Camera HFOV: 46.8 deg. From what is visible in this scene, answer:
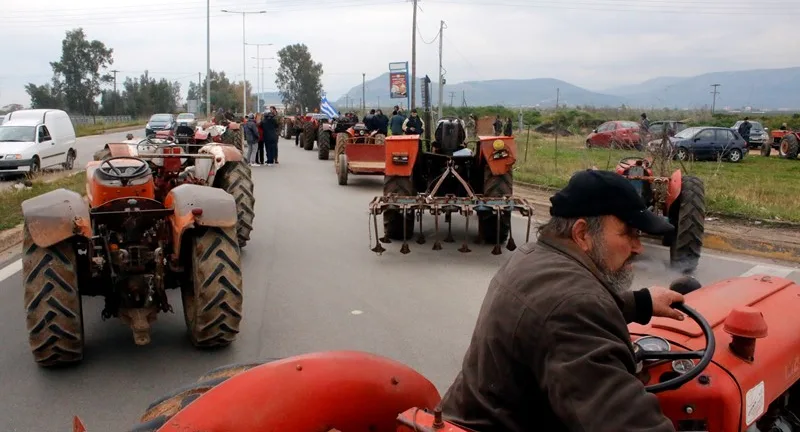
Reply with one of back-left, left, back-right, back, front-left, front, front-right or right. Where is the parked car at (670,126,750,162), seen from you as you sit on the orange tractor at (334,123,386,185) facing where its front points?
front-right

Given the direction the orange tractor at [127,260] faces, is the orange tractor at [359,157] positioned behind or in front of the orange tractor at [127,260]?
in front

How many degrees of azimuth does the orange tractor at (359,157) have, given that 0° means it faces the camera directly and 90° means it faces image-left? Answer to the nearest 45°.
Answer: approximately 180°

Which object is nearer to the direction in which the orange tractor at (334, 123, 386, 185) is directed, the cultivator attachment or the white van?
the white van

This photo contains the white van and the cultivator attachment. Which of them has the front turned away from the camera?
the cultivator attachment

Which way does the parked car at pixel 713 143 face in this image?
to the viewer's left

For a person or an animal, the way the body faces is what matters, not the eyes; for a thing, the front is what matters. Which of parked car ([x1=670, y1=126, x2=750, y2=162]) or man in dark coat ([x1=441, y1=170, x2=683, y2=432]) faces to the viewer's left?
the parked car

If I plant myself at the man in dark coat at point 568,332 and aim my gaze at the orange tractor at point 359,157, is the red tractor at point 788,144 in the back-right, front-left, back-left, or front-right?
front-right

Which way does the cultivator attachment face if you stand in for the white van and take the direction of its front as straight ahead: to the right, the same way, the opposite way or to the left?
the opposite way

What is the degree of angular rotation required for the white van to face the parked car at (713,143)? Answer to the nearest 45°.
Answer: approximately 135° to its left

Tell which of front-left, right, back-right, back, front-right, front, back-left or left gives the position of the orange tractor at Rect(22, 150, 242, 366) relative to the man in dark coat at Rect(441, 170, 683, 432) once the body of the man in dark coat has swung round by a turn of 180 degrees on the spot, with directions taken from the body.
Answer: right

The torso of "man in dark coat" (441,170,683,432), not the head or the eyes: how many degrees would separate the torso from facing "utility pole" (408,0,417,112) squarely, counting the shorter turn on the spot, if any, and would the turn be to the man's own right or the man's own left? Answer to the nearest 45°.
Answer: approximately 45° to the man's own left

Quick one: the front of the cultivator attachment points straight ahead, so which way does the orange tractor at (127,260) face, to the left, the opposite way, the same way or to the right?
the same way

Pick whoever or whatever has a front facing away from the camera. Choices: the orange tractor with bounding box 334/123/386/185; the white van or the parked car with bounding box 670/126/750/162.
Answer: the orange tractor

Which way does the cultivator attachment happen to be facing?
away from the camera

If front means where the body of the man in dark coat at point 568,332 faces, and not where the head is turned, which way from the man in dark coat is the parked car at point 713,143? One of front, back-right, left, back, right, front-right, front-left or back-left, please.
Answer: front-left

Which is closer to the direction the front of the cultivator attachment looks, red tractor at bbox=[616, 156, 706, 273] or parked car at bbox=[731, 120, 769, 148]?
the parked car

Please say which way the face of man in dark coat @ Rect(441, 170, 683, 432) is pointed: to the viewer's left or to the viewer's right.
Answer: to the viewer's right

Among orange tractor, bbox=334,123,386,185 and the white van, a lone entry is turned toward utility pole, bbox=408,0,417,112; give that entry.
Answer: the orange tractor

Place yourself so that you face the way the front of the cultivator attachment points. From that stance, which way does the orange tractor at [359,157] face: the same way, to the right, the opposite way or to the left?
the same way

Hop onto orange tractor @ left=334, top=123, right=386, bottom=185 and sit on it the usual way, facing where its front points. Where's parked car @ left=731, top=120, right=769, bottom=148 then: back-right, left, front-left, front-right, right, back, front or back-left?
front-right

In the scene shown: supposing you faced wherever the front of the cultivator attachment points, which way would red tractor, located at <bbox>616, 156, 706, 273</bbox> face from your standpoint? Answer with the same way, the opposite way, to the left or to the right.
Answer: the same way
